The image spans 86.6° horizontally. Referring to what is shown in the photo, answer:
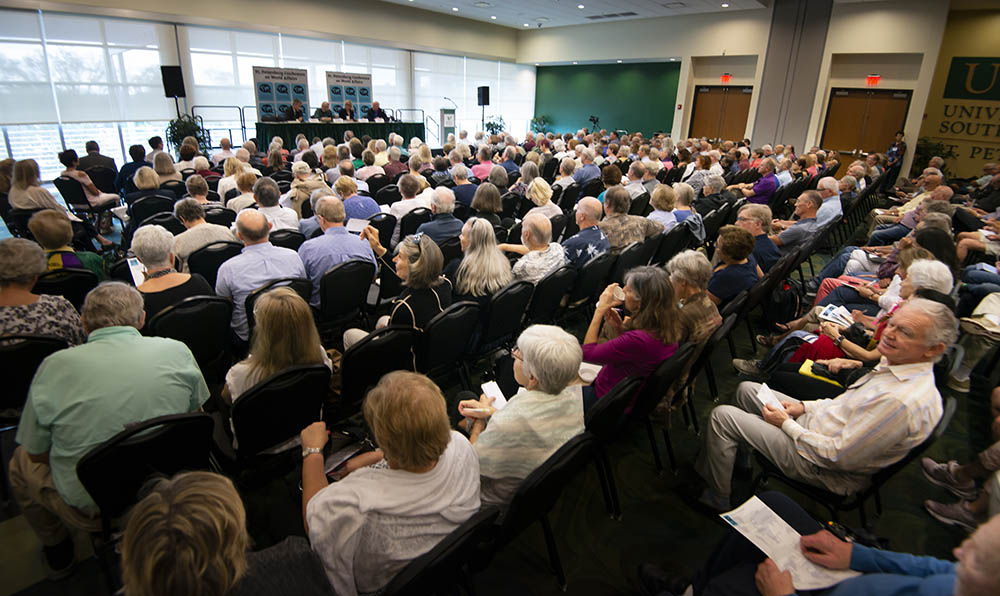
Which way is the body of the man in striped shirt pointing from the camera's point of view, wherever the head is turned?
to the viewer's left

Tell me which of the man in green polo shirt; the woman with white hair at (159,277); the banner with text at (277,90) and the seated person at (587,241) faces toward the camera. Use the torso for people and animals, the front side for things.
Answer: the banner with text

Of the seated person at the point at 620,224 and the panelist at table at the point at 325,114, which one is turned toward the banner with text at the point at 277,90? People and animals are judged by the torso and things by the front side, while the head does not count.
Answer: the seated person

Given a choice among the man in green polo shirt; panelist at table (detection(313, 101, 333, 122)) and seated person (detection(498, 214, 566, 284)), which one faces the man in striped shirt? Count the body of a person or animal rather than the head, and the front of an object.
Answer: the panelist at table

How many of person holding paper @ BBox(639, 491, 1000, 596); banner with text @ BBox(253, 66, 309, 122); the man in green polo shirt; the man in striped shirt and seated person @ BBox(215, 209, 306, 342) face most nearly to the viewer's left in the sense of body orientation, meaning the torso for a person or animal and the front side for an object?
2

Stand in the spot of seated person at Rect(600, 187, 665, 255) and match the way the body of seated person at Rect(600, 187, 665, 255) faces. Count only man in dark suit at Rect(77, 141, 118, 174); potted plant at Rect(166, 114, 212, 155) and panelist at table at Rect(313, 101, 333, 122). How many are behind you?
0

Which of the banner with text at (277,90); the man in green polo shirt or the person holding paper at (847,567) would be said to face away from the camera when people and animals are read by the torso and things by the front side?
the man in green polo shirt

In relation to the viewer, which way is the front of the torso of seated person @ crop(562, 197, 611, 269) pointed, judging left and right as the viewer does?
facing away from the viewer and to the left of the viewer

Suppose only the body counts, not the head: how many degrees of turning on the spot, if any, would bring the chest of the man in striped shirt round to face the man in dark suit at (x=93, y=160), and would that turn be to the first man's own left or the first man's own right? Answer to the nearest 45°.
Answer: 0° — they already face them

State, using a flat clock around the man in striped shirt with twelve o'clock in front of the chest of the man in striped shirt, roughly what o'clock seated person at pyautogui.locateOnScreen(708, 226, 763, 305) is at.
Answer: The seated person is roughly at 2 o'clock from the man in striped shirt.

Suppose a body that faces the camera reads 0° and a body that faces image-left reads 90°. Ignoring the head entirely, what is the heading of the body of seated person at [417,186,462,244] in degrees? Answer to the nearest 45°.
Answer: approximately 180°

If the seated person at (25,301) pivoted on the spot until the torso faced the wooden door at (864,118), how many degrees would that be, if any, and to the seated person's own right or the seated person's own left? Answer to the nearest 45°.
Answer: approximately 90° to the seated person's own right

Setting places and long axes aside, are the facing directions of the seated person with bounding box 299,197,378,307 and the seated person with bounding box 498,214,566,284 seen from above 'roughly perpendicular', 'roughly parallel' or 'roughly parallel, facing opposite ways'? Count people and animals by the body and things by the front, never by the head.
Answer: roughly parallel

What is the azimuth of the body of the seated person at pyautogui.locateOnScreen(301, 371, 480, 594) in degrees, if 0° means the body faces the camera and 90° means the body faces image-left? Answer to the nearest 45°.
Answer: approximately 135°

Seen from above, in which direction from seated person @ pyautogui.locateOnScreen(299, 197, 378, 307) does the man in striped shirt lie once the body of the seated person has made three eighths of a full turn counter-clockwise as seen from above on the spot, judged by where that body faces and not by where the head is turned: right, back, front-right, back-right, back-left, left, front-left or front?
left

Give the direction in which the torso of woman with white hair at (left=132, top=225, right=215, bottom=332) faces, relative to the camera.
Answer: away from the camera

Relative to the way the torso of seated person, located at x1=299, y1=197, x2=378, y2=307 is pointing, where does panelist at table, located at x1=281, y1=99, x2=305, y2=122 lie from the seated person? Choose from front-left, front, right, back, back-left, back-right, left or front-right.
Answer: front

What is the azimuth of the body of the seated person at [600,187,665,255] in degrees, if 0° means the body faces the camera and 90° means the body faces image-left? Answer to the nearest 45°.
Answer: approximately 135°
